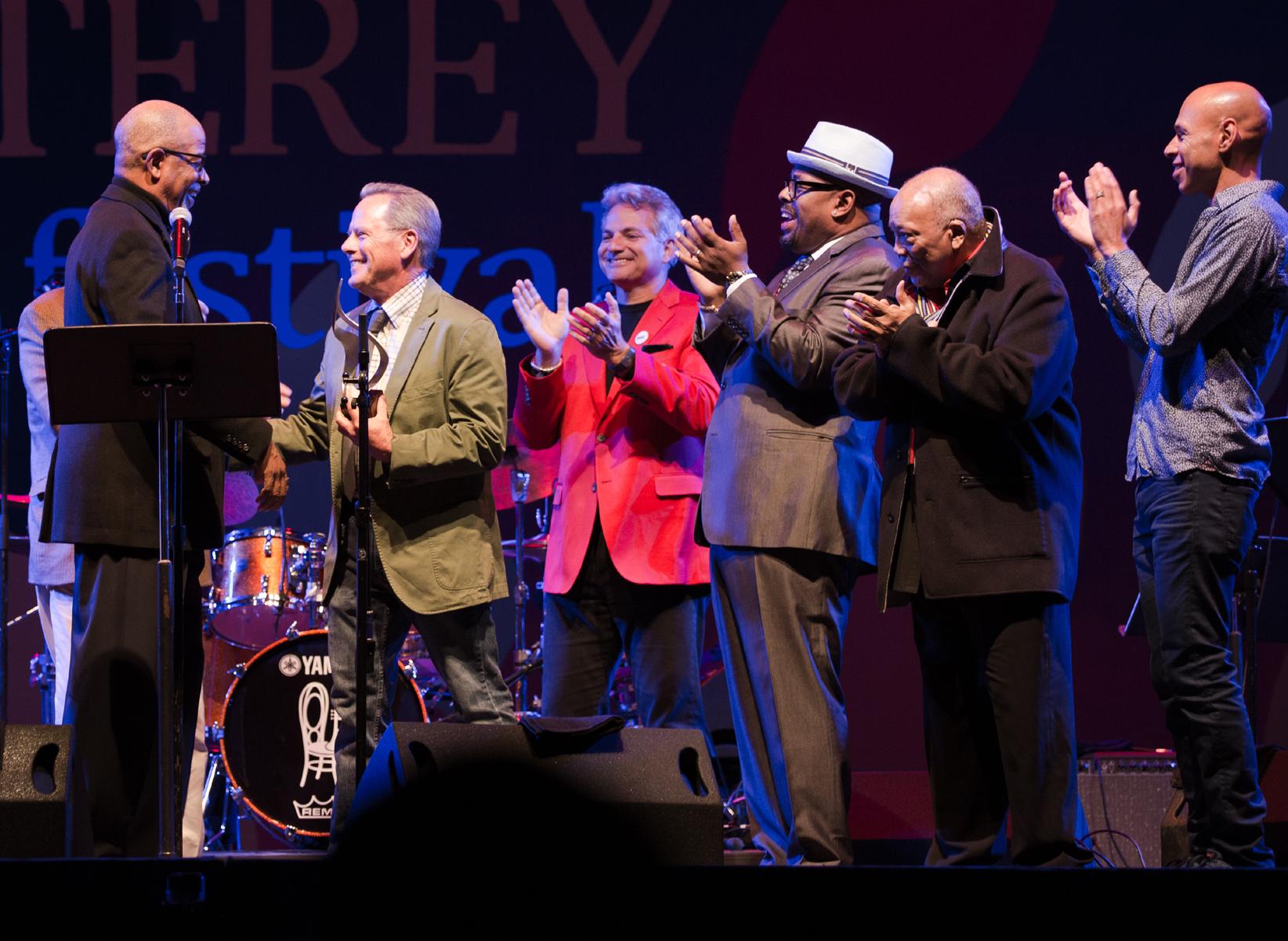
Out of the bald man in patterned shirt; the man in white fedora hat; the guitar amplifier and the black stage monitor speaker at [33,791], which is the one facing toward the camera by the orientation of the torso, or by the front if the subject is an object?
the guitar amplifier

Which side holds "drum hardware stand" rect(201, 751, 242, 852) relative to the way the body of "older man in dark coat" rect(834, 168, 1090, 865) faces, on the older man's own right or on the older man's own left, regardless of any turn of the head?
on the older man's own right

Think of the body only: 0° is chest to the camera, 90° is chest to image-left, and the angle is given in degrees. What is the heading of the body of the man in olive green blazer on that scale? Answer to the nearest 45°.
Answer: approximately 45°

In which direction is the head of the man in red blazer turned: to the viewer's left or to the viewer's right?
to the viewer's left

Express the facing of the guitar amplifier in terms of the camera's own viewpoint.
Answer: facing the viewer

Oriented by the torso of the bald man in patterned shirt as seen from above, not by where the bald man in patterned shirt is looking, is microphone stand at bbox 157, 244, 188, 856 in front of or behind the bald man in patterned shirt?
in front

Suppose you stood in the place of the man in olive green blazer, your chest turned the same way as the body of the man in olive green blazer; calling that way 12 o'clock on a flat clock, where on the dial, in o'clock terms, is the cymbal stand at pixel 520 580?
The cymbal stand is roughly at 5 o'clock from the man in olive green blazer.

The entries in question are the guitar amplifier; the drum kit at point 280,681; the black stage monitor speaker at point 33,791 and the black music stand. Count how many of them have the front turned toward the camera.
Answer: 2

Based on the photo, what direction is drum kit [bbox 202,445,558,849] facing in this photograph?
toward the camera

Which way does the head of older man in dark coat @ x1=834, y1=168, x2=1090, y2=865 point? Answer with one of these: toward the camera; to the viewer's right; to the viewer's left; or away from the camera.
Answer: to the viewer's left

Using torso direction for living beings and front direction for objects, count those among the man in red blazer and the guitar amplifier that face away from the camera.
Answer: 0

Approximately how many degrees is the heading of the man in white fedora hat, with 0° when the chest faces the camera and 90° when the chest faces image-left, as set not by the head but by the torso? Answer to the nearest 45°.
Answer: approximately 90°

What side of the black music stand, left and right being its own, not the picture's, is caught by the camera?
back

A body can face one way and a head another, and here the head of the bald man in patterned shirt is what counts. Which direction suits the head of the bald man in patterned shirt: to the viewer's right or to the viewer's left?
to the viewer's left

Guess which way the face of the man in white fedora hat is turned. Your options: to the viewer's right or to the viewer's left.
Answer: to the viewer's left

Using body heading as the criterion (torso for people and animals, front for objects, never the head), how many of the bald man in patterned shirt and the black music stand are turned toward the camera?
0

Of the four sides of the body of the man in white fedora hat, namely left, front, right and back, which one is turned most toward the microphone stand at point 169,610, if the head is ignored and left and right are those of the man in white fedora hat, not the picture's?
front

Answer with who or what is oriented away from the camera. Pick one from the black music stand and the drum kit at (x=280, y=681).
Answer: the black music stand

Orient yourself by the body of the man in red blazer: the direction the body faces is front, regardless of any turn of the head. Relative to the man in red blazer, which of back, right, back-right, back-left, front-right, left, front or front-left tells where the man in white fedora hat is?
left

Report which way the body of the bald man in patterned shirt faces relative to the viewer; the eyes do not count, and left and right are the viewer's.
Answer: facing to the left of the viewer
